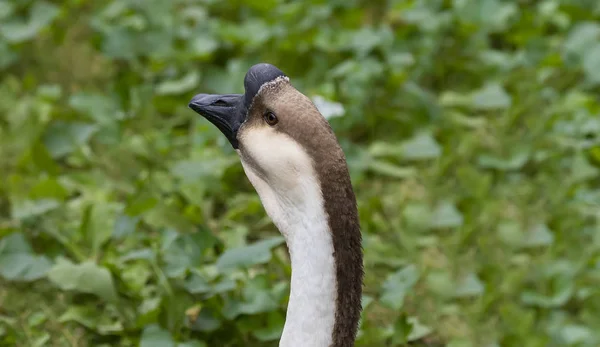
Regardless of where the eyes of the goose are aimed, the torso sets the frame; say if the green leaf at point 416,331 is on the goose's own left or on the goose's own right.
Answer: on the goose's own right

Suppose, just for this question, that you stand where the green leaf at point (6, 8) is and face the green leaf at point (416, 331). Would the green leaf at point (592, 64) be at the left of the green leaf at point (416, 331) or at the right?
left

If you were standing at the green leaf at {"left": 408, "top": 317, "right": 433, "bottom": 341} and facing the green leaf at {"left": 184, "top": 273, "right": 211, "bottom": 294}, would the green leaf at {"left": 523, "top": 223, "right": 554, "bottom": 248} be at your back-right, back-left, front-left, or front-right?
back-right

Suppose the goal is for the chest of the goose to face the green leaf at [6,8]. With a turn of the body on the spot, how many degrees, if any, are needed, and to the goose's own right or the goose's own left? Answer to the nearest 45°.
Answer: approximately 45° to the goose's own right

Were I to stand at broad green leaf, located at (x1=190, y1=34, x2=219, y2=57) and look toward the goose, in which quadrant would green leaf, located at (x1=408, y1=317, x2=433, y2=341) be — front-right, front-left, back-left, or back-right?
front-left

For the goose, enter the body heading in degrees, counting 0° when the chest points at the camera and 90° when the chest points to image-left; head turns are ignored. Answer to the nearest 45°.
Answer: approximately 90°

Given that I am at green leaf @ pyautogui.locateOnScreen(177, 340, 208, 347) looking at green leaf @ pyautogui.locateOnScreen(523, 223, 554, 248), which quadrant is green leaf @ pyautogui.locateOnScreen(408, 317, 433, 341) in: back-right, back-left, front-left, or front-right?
front-right

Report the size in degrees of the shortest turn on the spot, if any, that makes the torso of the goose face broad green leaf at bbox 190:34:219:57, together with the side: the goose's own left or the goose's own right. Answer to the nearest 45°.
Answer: approximately 90° to the goose's own right

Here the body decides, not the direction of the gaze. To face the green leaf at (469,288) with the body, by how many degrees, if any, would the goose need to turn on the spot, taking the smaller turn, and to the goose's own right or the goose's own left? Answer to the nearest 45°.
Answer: approximately 135° to the goose's own right

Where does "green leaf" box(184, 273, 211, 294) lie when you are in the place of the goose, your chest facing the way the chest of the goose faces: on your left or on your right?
on your right

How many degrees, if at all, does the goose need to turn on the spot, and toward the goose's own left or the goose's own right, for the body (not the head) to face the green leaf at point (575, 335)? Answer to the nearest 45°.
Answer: approximately 135° to the goose's own right
